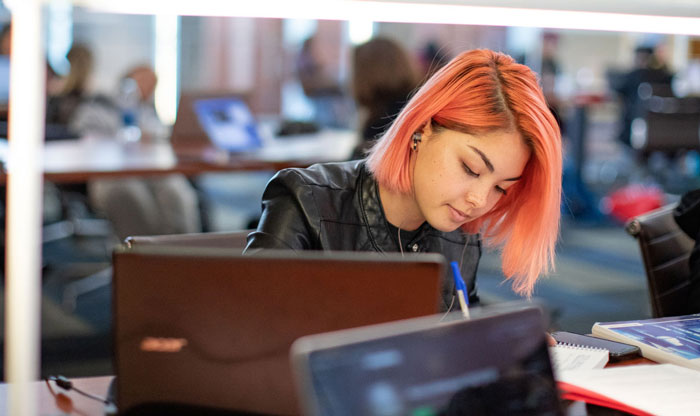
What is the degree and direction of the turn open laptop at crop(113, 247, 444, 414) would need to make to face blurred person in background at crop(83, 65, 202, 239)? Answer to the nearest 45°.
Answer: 0° — it already faces them

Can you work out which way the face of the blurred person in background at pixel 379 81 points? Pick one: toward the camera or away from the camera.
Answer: away from the camera

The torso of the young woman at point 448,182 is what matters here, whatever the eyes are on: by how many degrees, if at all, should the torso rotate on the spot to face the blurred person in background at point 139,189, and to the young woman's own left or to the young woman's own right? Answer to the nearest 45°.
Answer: approximately 180°

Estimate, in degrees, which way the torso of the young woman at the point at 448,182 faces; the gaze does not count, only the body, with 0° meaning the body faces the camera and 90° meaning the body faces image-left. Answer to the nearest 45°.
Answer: approximately 315°

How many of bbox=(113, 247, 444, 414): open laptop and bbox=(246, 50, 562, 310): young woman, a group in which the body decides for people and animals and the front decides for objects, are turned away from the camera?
1

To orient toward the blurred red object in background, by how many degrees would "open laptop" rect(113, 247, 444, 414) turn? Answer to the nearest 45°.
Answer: approximately 45° to its right

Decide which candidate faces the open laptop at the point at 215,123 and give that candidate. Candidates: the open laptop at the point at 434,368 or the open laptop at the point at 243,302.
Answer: the open laptop at the point at 243,302

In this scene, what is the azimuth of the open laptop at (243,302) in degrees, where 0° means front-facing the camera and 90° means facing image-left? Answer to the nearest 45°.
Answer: approximately 180°

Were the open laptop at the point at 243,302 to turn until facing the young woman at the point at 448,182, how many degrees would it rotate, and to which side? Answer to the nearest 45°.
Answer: approximately 45° to its right
